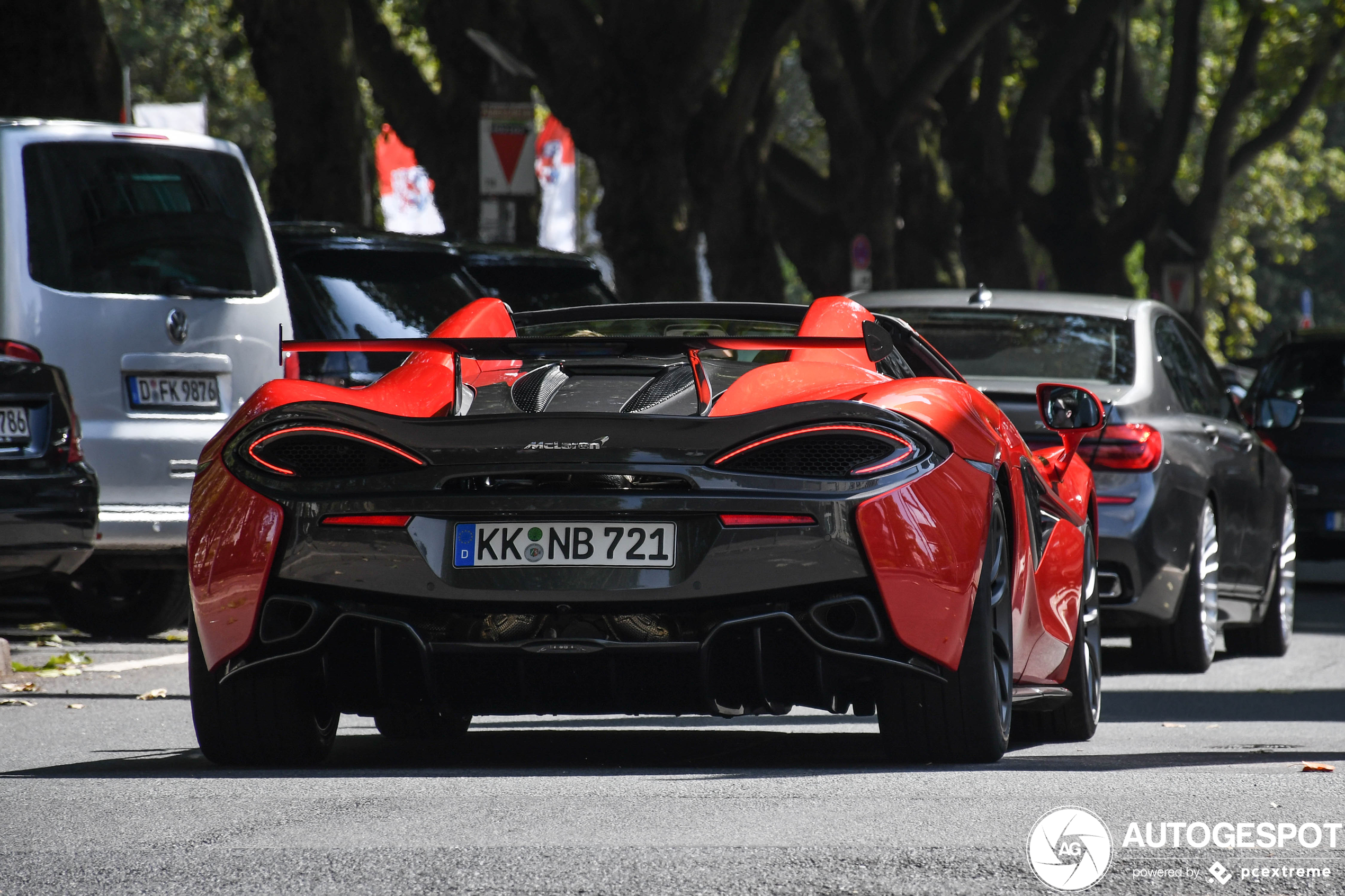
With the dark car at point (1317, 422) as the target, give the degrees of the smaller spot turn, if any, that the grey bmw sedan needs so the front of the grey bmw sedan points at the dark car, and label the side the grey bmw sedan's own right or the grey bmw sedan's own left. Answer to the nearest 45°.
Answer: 0° — it already faces it

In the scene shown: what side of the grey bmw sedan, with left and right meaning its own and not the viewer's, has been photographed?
back

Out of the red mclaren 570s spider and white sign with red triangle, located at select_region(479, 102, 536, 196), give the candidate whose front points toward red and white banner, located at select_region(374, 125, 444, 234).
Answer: the red mclaren 570s spider

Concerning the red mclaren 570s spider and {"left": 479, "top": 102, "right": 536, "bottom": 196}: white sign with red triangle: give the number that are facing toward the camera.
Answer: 1

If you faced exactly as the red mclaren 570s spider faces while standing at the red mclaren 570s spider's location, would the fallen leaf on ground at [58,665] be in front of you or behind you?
in front

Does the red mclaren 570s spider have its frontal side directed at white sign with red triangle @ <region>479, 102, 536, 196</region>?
yes

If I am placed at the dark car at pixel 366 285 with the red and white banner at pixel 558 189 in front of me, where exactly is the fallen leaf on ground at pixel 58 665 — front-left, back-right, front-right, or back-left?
back-left

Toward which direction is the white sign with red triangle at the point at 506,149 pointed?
toward the camera

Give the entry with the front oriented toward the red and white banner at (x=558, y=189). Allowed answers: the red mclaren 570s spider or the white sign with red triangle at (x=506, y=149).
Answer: the red mclaren 570s spider

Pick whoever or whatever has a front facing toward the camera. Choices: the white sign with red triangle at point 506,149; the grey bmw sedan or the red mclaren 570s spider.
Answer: the white sign with red triangle

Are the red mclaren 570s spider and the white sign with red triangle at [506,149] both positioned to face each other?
yes

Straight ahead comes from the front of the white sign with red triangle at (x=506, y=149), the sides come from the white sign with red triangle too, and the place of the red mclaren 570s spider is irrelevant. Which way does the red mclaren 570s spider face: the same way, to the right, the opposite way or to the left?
the opposite way

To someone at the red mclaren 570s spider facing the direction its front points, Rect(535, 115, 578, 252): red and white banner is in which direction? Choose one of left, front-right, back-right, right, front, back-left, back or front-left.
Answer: front

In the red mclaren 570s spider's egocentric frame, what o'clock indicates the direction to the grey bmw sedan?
The grey bmw sedan is roughly at 1 o'clock from the red mclaren 570s spider.

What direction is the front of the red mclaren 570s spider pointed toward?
away from the camera
